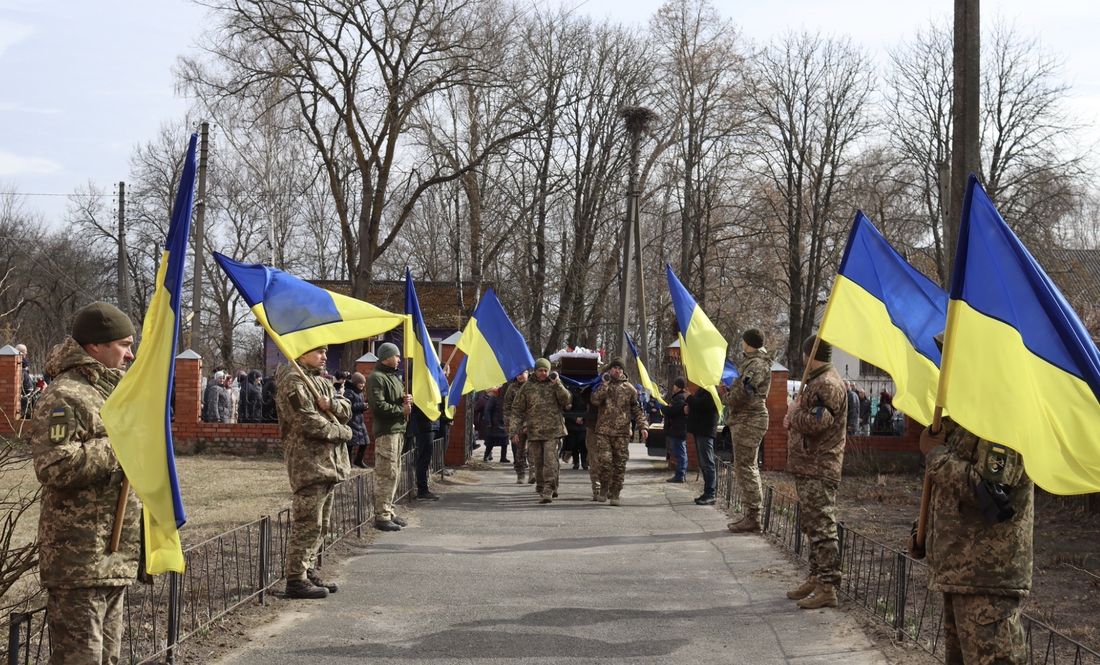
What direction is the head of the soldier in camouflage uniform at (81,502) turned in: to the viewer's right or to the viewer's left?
to the viewer's right

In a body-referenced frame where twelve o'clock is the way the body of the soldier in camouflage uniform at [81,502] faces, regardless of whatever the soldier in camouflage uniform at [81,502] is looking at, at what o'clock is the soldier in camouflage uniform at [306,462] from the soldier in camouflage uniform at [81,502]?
the soldier in camouflage uniform at [306,462] is roughly at 10 o'clock from the soldier in camouflage uniform at [81,502].

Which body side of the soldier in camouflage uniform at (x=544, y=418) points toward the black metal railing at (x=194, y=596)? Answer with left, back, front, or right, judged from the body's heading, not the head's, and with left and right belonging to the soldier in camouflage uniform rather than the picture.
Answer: front

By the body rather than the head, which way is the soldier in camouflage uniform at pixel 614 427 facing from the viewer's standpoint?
toward the camera

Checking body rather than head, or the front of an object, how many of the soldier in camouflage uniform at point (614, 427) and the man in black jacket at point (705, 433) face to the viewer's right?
0

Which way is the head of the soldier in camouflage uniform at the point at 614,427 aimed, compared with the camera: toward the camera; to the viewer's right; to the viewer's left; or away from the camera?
toward the camera

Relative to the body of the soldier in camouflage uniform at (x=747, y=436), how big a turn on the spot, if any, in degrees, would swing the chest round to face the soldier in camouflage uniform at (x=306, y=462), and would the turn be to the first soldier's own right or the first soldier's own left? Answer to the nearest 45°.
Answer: approximately 45° to the first soldier's own left

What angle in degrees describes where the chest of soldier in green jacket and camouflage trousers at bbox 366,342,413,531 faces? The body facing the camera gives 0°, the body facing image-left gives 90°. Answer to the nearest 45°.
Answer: approximately 270°

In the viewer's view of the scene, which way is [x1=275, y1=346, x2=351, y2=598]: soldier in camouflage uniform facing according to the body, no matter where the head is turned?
to the viewer's right

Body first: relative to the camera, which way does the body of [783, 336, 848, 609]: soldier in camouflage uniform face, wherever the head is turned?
to the viewer's left

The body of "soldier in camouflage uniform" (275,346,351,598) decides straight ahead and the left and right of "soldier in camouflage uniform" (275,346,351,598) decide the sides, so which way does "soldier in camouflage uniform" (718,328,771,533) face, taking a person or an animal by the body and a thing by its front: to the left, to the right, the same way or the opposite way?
the opposite way

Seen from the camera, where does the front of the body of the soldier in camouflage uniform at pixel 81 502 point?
to the viewer's right

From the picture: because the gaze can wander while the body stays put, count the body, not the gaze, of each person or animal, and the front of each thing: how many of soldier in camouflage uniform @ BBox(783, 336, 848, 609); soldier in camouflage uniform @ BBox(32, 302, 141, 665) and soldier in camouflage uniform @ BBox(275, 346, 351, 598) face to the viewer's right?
2
